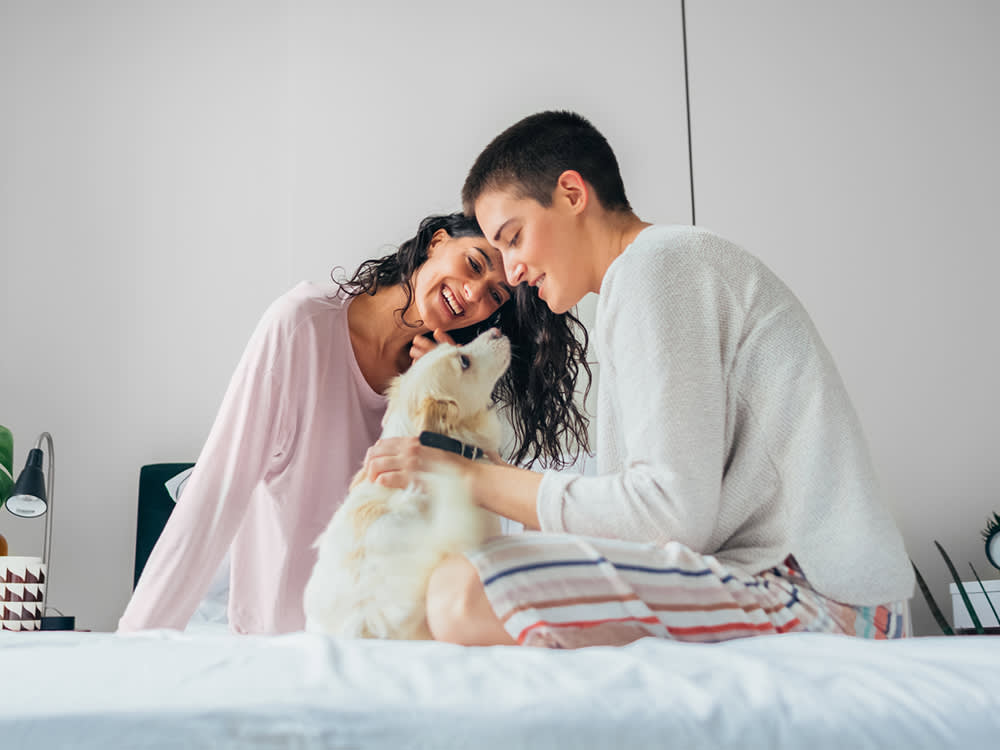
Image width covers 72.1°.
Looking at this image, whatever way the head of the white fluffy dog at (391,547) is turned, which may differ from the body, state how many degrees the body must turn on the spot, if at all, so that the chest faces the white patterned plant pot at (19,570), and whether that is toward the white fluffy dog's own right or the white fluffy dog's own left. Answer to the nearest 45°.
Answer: approximately 135° to the white fluffy dog's own left

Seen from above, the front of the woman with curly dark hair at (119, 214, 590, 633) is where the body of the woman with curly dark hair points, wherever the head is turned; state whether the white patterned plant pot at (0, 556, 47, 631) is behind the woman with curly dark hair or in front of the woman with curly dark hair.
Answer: behind

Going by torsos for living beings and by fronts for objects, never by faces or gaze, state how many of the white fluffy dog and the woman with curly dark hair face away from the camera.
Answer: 0

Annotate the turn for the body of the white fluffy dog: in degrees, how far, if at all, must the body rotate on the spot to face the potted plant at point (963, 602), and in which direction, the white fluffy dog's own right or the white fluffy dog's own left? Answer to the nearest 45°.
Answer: approximately 45° to the white fluffy dog's own left

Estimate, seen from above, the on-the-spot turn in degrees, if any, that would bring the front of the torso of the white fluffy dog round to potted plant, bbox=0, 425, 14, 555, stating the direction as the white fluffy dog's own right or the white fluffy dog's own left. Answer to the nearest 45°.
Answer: approximately 135° to the white fluffy dog's own left

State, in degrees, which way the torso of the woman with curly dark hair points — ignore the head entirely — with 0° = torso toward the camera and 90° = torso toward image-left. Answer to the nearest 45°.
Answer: approximately 315°

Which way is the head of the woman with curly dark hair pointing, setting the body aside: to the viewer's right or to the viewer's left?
to the viewer's right

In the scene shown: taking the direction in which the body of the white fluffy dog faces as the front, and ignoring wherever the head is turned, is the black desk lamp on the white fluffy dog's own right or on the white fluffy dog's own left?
on the white fluffy dog's own left
